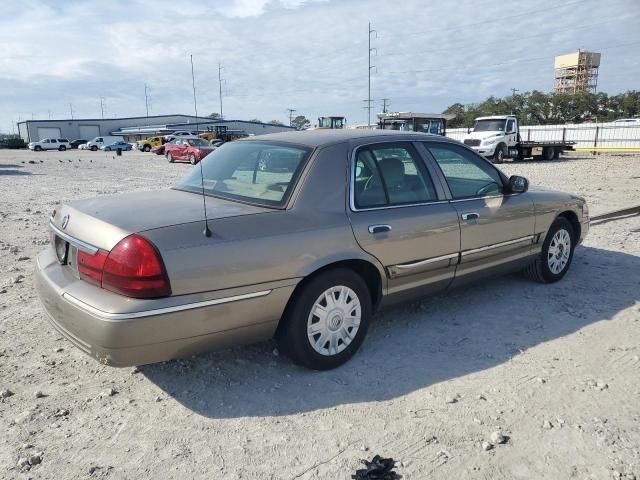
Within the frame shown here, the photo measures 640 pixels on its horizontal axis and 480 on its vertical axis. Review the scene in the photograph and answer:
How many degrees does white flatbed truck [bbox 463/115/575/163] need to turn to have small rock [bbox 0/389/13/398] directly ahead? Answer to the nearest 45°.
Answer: approximately 45° to its left

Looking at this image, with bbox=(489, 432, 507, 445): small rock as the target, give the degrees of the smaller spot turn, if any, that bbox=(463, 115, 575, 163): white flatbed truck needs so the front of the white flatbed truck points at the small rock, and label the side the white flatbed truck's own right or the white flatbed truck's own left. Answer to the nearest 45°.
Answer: approximately 45° to the white flatbed truck's own left

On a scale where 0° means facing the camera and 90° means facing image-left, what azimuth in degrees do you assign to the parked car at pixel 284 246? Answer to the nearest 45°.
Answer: approximately 225°

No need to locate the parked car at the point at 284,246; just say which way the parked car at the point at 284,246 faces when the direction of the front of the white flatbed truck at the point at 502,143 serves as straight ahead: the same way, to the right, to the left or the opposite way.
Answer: the opposite way

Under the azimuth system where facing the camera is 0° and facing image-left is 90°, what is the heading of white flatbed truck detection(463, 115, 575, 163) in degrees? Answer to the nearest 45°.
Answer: approximately 45°

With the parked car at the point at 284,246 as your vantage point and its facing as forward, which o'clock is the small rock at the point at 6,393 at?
The small rock is roughly at 7 o'clock from the parked car.

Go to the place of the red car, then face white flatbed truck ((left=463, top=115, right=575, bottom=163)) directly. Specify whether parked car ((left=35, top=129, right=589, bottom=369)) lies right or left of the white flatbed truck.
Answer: right

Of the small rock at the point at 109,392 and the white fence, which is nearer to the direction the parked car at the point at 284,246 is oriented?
the white fence

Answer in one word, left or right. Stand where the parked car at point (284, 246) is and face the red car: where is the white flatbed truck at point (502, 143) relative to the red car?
right

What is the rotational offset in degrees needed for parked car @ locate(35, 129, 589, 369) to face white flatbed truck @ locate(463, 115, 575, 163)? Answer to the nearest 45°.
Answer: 0° — it already faces it

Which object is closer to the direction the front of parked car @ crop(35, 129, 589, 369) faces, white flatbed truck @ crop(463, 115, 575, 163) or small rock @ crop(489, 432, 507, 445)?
the white flatbed truck

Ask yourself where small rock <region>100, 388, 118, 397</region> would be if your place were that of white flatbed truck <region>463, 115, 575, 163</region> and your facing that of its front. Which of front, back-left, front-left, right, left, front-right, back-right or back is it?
front-left

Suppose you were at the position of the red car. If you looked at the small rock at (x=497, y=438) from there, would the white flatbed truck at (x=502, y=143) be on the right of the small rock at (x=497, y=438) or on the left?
left
